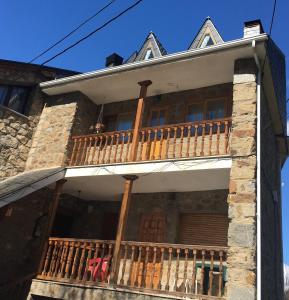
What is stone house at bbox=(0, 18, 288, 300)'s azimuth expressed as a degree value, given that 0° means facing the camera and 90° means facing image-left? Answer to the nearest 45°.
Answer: approximately 45°
